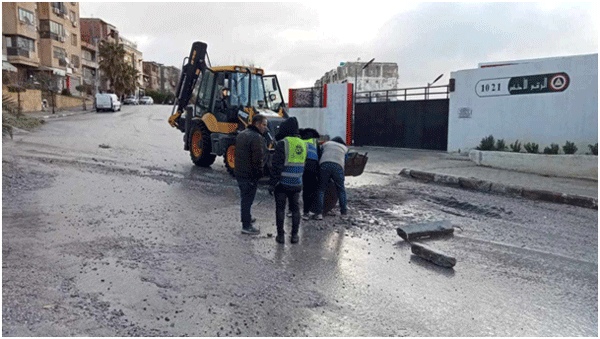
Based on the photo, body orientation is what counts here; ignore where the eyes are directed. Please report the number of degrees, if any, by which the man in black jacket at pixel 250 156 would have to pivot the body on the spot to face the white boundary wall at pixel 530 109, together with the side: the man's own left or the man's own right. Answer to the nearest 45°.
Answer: approximately 45° to the man's own left

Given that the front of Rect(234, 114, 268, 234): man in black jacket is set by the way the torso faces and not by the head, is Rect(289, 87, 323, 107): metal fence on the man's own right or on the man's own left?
on the man's own left

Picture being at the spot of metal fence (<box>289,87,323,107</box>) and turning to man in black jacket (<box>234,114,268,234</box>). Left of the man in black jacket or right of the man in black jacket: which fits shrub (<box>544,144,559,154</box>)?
left

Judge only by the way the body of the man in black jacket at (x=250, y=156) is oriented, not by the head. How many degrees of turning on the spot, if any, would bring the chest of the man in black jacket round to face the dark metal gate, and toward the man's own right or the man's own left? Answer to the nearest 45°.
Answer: approximately 45° to the man's own left

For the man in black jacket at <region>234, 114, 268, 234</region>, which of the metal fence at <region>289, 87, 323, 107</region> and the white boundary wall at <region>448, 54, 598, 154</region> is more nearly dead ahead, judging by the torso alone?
the white boundary wall

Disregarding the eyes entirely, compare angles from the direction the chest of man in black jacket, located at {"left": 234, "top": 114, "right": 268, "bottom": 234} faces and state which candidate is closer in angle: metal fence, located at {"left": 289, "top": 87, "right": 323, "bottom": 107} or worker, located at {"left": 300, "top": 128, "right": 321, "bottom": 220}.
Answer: the worker

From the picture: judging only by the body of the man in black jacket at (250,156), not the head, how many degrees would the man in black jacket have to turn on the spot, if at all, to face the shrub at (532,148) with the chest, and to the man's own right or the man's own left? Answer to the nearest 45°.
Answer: approximately 45° to the man's own left

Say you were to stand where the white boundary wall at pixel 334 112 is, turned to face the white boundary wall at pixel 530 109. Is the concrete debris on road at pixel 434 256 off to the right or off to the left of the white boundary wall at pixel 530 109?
right

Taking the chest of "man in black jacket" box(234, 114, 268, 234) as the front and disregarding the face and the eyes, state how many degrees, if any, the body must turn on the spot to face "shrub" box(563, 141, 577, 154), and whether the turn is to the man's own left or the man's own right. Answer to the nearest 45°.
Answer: approximately 45° to the man's own left

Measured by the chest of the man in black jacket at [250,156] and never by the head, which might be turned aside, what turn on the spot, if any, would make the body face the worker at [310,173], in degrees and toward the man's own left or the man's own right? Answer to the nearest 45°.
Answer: approximately 45° to the man's own left

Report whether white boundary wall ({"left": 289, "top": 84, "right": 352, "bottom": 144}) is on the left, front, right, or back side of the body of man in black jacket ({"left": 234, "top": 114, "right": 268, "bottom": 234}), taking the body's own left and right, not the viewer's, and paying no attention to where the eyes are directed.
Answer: left

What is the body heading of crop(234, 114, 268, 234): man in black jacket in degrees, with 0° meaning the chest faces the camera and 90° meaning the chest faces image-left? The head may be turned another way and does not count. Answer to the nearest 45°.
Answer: approximately 270°
